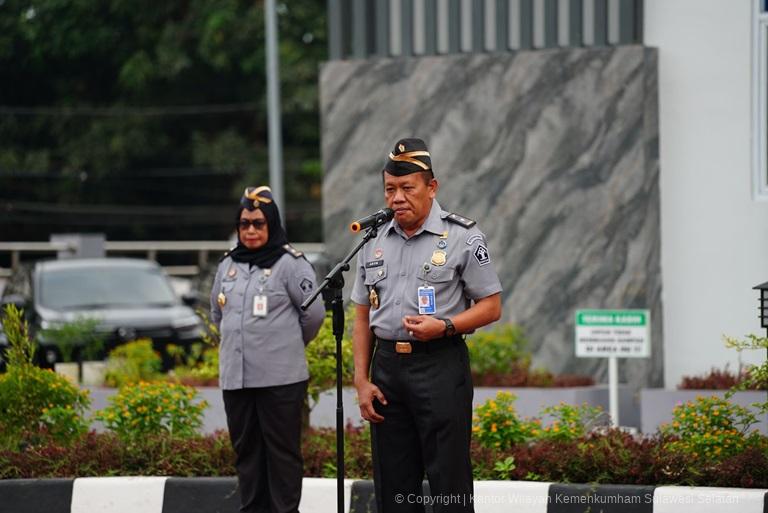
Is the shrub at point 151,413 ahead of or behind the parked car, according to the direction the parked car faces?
ahead

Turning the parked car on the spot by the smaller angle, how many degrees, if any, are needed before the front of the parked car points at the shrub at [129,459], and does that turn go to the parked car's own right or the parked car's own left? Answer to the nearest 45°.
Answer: approximately 45° to the parked car's own right

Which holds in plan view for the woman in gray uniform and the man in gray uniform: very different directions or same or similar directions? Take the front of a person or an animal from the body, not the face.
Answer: same or similar directions

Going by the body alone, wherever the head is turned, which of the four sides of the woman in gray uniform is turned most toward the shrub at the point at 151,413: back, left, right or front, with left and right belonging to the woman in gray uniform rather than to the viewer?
right

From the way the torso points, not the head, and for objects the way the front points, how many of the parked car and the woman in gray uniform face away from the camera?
0

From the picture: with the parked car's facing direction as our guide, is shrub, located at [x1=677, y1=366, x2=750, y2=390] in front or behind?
in front

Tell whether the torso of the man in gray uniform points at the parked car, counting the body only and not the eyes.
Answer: no

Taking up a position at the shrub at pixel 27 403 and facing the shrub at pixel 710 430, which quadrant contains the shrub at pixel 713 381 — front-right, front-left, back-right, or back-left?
front-left

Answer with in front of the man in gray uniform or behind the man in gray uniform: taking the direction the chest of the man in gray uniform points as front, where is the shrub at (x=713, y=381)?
behind

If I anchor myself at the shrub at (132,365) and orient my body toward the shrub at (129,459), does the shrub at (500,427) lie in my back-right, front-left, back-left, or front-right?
front-left

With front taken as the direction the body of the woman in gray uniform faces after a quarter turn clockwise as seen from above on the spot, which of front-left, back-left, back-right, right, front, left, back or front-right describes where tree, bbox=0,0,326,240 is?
front-right

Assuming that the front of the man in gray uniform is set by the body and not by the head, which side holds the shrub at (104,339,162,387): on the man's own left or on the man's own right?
on the man's own right

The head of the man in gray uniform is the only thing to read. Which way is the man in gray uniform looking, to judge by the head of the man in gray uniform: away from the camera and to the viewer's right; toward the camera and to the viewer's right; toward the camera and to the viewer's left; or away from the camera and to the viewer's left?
toward the camera and to the viewer's left

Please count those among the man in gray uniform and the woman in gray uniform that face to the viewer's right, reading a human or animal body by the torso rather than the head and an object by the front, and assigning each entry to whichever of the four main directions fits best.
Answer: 0

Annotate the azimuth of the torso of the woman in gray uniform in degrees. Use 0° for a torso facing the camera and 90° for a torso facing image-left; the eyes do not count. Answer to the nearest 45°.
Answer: approximately 45°
